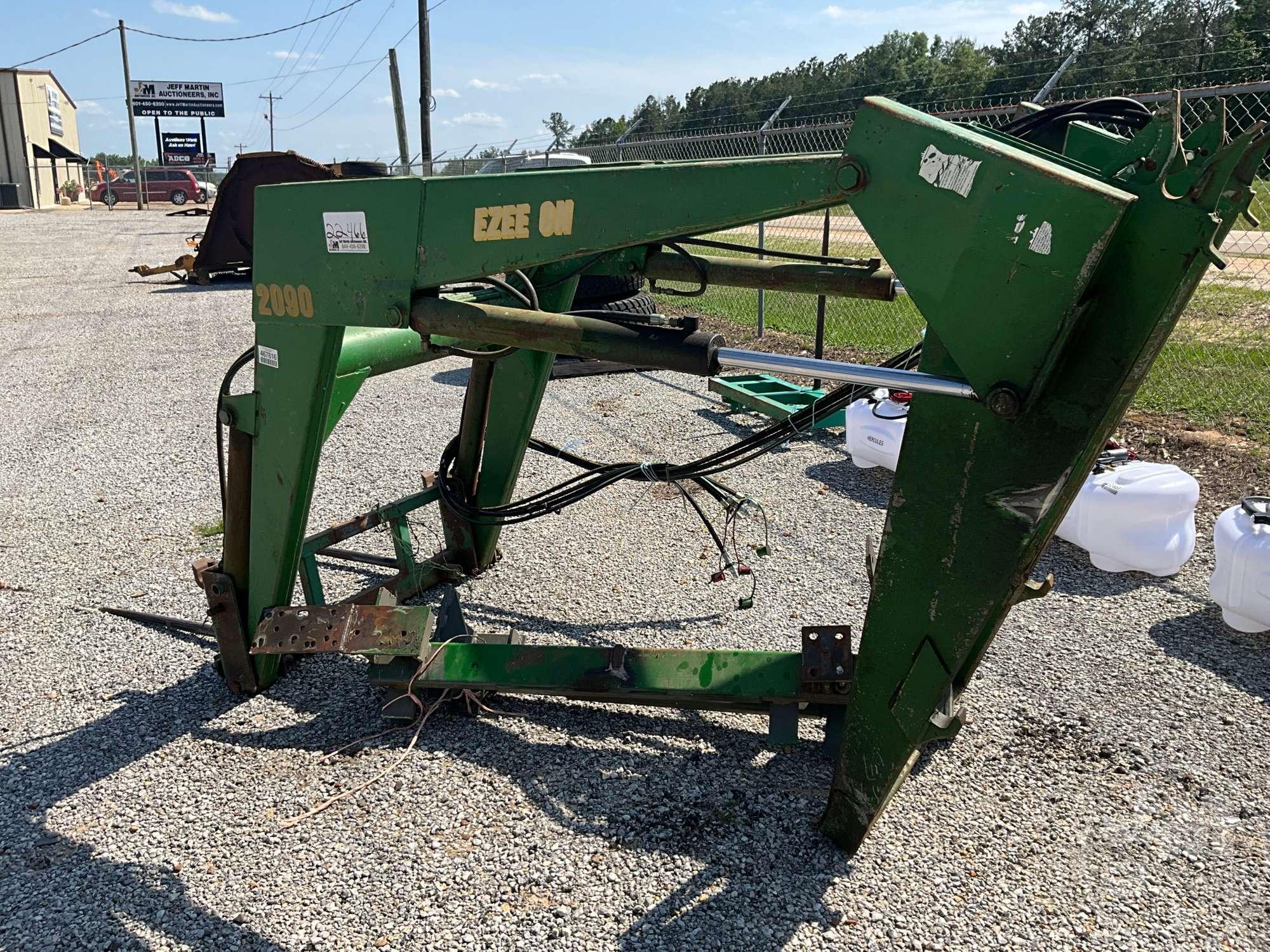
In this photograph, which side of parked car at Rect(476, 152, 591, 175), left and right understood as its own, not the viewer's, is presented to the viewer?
left

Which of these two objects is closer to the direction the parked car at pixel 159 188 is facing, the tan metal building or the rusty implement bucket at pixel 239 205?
the tan metal building

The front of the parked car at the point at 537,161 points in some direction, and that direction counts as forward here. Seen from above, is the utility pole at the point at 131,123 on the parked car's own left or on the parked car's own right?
on the parked car's own right

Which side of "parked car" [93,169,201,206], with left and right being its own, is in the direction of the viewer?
left
